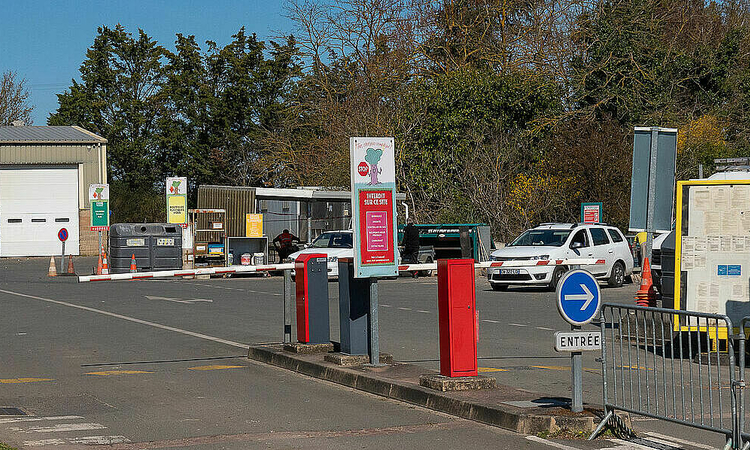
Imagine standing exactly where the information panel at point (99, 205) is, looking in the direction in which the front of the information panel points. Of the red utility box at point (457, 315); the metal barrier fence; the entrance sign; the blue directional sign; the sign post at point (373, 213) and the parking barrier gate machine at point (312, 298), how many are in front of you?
6

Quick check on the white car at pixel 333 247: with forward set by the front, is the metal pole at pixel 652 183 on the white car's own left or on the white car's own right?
on the white car's own left

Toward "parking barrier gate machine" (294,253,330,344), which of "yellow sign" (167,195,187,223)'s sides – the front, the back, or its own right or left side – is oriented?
front

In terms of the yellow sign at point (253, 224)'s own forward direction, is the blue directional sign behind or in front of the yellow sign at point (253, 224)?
in front

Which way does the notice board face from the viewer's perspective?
toward the camera

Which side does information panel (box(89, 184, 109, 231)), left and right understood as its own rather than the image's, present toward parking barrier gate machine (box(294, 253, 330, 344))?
front

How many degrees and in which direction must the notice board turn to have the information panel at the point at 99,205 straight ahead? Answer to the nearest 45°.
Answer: approximately 135° to its right

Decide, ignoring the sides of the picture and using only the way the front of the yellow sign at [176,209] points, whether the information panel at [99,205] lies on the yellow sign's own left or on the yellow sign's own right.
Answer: on the yellow sign's own right

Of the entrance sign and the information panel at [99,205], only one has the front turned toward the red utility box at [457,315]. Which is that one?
the information panel

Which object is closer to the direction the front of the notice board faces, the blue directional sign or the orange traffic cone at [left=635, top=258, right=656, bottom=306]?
the blue directional sign

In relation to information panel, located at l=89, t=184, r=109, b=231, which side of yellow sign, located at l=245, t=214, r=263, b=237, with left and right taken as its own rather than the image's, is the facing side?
right
